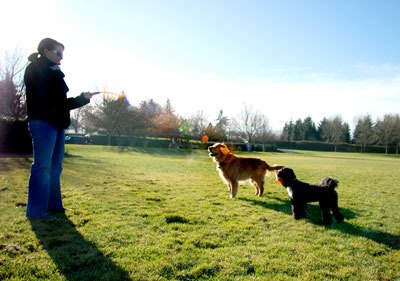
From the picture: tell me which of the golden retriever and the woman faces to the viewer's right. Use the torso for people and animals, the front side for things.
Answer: the woman

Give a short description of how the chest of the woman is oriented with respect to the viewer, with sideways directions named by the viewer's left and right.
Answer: facing to the right of the viewer

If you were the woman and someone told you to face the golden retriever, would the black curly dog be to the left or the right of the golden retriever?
right

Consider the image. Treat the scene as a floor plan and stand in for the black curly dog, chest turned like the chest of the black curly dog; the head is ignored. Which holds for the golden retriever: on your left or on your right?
on your right

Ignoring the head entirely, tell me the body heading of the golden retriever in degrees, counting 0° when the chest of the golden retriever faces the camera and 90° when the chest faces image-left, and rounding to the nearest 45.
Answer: approximately 90°

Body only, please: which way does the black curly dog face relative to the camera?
to the viewer's left

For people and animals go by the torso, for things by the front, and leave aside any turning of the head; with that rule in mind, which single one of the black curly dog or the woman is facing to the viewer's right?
the woman

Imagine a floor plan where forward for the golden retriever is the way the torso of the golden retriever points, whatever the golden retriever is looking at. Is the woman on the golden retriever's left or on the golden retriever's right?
on the golden retriever's left

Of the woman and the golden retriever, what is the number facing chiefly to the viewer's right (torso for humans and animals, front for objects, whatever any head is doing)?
1

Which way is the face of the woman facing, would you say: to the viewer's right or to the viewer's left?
to the viewer's right

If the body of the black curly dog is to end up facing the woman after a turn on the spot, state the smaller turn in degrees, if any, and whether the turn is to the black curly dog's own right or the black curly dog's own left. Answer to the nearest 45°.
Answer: approximately 45° to the black curly dog's own left
